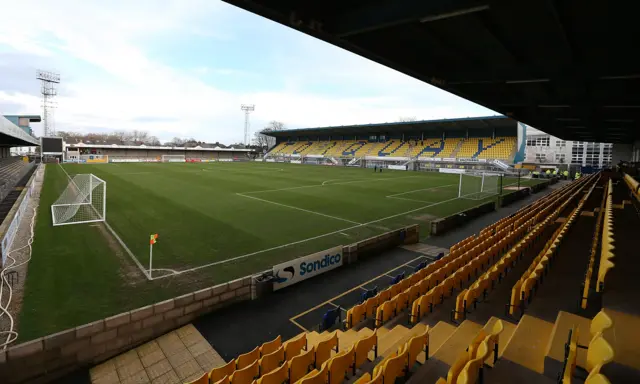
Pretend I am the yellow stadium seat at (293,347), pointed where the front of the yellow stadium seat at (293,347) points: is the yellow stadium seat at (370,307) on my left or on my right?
on my right

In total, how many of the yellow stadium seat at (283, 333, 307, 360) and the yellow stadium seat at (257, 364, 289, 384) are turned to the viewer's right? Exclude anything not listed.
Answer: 0

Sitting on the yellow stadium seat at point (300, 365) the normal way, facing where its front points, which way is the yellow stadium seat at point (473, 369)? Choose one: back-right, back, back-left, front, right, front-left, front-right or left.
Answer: back

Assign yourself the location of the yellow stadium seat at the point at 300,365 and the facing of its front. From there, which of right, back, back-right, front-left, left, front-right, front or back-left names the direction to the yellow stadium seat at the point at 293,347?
front-right

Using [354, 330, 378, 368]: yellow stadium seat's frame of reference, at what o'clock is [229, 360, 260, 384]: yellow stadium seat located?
[229, 360, 260, 384]: yellow stadium seat is roughly at 10 o'clock from [354, 330, 378, 368]: yellow stadium seat.

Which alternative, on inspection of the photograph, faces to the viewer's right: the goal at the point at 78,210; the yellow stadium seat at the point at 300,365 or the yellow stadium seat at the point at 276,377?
the goal

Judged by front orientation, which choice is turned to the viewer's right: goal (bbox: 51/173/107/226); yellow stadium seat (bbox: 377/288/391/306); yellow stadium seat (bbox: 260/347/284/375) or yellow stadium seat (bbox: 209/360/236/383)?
the goal

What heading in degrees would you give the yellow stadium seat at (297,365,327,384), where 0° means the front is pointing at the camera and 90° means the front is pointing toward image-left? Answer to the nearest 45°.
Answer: approximately 135°

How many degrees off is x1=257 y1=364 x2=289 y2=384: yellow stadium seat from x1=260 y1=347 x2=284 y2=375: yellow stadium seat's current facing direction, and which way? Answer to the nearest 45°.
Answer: approximately 135° to its left

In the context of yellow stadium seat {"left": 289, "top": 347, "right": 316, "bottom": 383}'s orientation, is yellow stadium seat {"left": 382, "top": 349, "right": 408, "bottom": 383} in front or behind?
behind

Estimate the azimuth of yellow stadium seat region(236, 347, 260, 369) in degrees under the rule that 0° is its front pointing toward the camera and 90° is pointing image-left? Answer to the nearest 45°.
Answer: approximately 135°

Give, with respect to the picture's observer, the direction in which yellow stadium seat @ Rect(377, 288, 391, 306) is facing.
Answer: facing away from the viewer and to the left of the viewer

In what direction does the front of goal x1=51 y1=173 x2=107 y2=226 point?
to the viewer's right

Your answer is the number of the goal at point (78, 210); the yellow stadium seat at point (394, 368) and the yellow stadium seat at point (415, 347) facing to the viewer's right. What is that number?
1
